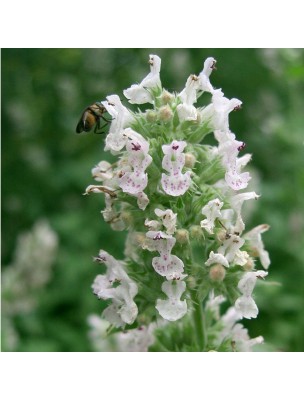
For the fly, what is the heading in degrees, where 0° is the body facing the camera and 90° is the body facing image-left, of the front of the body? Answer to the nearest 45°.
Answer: approximately 270°
